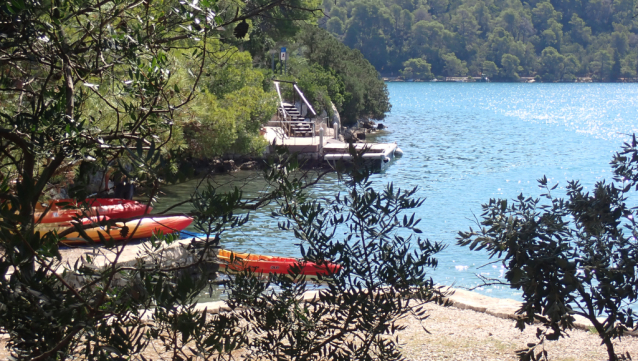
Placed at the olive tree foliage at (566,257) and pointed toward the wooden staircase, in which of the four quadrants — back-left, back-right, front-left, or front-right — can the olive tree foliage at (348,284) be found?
back-left

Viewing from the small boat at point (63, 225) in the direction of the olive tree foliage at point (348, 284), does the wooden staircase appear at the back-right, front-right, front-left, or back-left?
back-left
